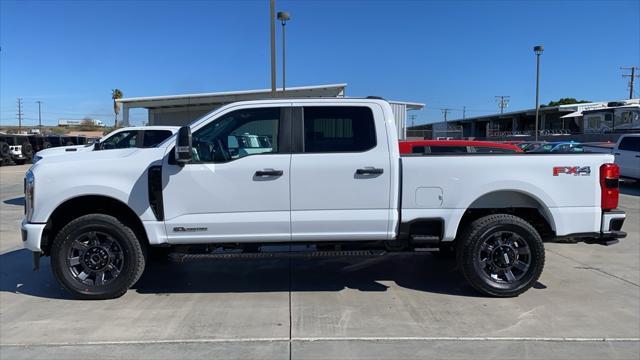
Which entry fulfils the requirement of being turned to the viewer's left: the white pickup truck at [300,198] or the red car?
the white pickup truck

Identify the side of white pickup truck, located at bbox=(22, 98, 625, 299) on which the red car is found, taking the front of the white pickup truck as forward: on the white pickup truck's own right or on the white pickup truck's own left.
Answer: on the white pickup truck's own right

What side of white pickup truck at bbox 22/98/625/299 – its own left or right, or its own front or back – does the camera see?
left

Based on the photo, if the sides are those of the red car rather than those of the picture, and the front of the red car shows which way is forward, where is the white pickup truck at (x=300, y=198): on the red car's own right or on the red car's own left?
on the red car's own right

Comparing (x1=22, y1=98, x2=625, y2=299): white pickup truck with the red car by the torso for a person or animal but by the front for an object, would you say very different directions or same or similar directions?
very different directions

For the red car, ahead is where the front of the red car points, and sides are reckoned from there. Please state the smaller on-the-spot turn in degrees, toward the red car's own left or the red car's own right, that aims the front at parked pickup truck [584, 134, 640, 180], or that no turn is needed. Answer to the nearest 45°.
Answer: approximately 45° to the red car's own left

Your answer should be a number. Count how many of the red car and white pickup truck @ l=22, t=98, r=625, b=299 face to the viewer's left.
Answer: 1

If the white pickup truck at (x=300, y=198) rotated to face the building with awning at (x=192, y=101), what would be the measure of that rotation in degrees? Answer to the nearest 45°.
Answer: approximately 90° to its right

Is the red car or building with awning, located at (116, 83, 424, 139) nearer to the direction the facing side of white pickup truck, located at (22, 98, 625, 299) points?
the building with awning

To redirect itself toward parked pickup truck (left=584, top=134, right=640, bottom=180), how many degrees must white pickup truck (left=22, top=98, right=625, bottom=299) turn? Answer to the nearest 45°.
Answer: approximately 135° to its right

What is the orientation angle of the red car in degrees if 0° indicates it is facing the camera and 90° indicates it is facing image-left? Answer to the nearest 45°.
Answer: approximately 270°
